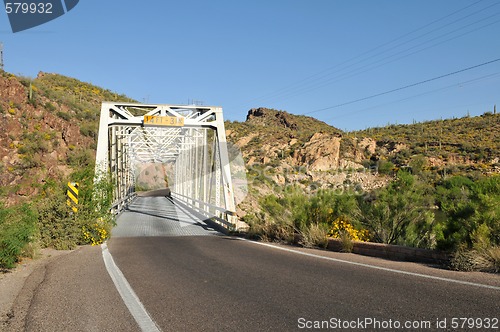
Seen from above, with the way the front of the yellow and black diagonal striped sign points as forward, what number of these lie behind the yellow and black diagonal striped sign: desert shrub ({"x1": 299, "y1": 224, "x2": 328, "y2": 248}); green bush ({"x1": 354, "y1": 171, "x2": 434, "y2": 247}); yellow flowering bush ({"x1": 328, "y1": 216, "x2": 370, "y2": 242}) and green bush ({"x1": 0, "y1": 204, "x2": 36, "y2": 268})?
0

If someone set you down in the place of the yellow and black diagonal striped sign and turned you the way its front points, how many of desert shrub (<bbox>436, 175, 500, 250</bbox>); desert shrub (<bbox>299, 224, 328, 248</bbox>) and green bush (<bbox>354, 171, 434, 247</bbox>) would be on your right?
0

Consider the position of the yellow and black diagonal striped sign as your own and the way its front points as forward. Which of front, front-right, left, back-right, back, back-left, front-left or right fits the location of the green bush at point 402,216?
front-left

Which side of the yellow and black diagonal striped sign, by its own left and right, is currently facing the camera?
front

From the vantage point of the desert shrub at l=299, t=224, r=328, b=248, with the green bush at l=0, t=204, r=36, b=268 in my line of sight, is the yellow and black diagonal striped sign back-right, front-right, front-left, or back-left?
front-right

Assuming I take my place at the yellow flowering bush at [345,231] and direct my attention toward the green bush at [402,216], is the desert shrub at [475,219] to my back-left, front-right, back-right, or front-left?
front-right

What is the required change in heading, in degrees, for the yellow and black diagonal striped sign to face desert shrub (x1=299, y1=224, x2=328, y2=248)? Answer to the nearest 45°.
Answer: approximately 45° to its left

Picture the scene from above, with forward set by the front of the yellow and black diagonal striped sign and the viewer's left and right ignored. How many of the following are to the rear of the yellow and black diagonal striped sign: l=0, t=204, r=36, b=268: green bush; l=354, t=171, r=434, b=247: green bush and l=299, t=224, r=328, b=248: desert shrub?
0

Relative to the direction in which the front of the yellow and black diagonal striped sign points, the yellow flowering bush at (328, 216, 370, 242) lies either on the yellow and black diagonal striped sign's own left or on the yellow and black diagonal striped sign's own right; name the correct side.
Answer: on the yellow and black diagonal striped sign's own left

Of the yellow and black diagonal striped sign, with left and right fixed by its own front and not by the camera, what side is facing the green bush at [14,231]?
front

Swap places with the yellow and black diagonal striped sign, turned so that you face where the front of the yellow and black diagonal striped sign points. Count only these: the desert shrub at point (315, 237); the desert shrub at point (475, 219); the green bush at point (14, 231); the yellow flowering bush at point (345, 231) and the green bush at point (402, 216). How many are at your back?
0
